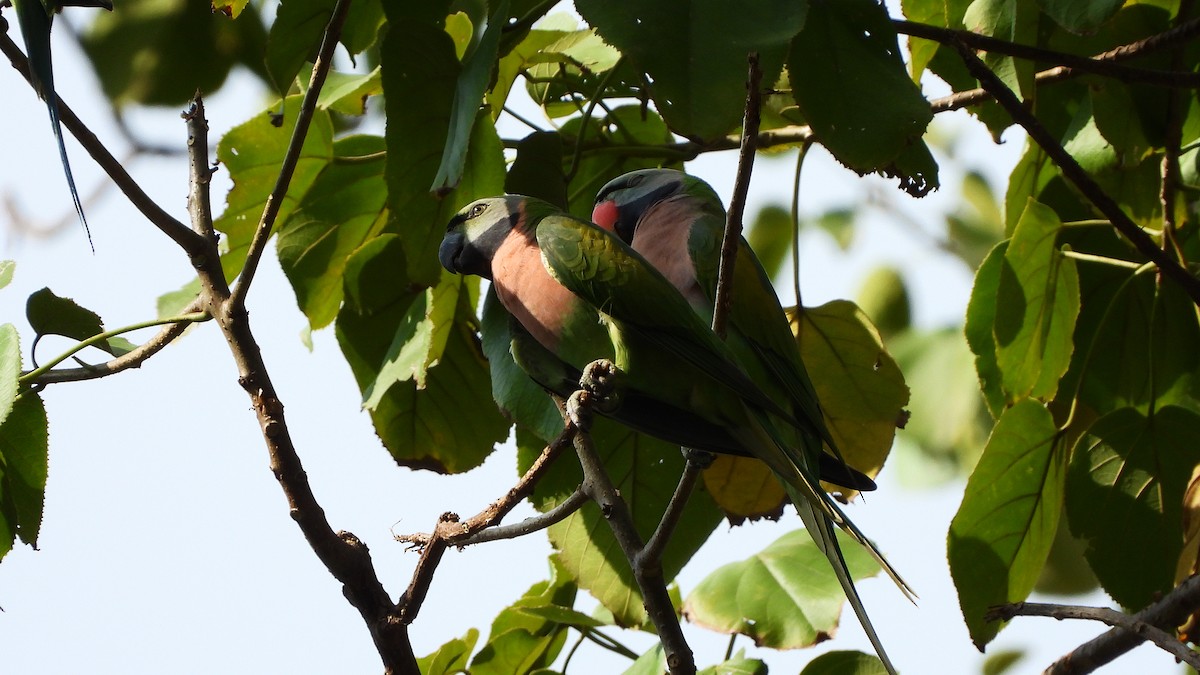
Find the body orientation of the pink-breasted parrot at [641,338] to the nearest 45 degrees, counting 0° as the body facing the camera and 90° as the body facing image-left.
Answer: approximately 90°

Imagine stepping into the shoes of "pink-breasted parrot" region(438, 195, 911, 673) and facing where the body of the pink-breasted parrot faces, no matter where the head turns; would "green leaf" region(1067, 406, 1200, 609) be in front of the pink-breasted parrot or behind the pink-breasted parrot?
behind

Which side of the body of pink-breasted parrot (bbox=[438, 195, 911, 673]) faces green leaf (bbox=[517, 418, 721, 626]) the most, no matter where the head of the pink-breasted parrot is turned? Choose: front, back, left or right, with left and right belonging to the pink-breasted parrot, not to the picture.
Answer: right

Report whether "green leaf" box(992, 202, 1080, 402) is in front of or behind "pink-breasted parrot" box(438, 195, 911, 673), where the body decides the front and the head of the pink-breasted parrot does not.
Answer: behind
